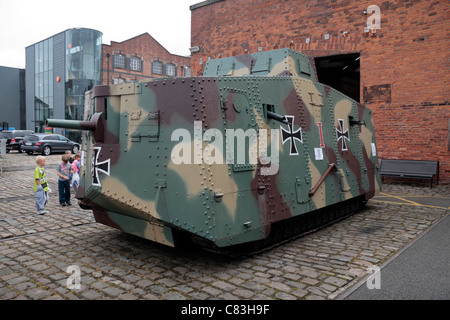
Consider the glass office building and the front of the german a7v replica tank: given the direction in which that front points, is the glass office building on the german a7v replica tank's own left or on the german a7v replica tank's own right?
on the german a7v replica tank's own right

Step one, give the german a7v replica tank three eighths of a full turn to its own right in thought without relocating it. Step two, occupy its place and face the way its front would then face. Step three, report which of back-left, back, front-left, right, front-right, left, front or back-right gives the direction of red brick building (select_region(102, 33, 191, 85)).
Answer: front

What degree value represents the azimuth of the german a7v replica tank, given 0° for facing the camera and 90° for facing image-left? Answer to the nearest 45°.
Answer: approximately 45°
